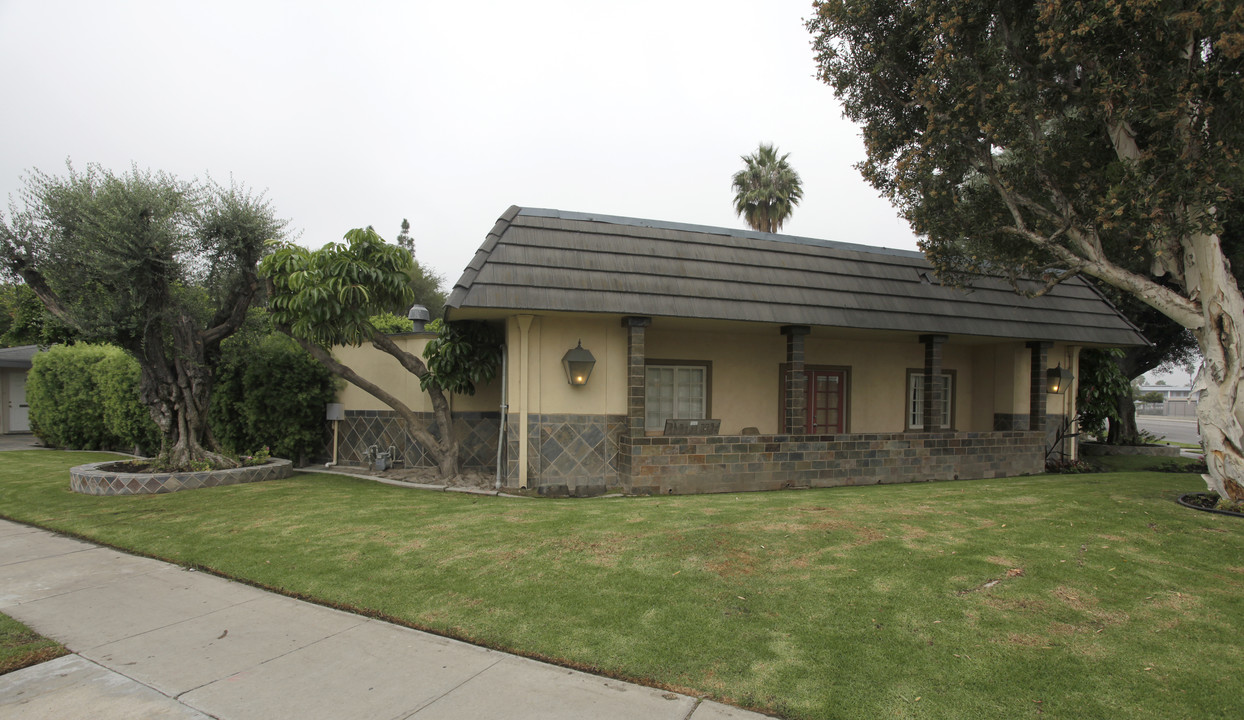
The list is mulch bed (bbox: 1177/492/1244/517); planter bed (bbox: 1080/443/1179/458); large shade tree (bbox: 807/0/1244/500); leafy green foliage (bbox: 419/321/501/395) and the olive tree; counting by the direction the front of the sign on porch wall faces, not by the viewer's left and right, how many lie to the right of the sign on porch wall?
2

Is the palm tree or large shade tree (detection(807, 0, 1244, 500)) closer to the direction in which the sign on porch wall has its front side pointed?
the large shade tree

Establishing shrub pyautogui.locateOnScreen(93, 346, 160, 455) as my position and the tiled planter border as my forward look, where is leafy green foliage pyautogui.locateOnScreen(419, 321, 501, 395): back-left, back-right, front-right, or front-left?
front-left

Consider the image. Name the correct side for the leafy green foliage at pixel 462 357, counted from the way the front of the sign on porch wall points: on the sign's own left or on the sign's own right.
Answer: on the sign's own right

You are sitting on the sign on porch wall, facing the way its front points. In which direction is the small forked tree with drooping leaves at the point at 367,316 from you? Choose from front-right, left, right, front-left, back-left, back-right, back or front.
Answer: right

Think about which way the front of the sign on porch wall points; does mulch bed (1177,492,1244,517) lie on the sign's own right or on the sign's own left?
on the sign's own left

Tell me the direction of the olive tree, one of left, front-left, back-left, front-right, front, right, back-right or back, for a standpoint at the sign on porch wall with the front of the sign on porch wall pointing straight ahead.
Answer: right

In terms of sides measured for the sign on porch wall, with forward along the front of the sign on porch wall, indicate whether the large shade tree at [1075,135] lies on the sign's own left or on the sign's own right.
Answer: on the sign's own left

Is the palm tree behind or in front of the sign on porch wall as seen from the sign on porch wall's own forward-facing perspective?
behind

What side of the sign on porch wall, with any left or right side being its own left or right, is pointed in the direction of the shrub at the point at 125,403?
right

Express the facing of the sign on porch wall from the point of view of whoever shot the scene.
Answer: facing the viewer

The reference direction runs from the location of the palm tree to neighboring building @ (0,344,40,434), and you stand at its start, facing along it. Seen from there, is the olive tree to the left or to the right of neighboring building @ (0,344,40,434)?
left
